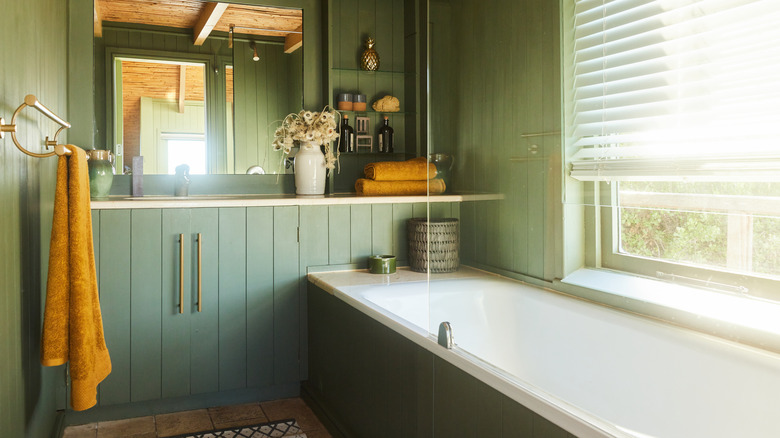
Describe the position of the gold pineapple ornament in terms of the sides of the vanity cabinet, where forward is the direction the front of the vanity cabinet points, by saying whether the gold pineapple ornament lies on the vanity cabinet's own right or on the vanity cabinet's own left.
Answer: on the vanity cabinet's own left

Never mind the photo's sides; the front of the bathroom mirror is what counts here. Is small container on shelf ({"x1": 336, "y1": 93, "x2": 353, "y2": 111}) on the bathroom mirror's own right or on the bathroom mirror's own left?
on the bathroom mirror's own left

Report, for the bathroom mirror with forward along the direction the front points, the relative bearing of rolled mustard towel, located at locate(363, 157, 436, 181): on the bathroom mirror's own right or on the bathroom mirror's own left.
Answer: on the bathroom mirror's own left

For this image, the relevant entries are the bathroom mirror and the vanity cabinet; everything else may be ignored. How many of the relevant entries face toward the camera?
2

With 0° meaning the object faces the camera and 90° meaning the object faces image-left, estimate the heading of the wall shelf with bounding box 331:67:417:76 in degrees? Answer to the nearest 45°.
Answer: approximately 0°

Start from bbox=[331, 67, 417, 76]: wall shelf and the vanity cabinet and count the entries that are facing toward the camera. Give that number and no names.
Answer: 2
